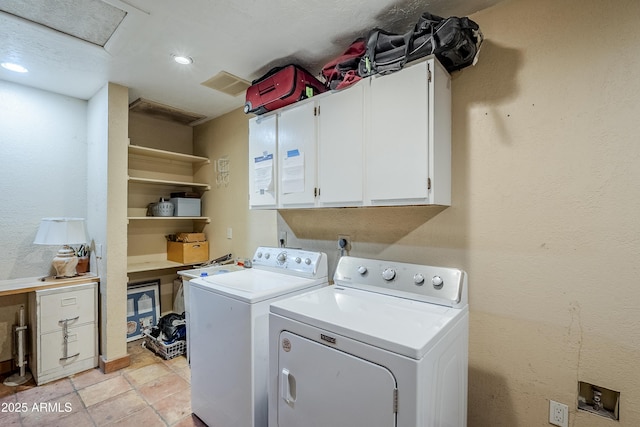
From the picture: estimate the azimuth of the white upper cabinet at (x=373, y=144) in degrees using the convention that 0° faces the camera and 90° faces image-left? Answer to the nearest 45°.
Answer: approximately 45°

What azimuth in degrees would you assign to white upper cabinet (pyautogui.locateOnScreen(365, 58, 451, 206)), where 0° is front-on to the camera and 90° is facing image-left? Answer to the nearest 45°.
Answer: approximately 45°

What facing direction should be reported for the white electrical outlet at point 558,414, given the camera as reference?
facing the viewer and to the left of the viewer

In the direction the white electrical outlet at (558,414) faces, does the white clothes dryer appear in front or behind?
in front

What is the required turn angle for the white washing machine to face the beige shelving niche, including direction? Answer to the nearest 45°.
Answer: approximately 90° to its right

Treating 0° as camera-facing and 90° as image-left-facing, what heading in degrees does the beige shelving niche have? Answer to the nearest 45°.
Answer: approximately 315°

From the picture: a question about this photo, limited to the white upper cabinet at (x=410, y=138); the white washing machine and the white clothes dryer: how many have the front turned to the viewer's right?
0

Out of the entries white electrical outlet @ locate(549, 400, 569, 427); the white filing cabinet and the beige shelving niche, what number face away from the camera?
0

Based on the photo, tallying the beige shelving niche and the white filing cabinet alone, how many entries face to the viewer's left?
0
